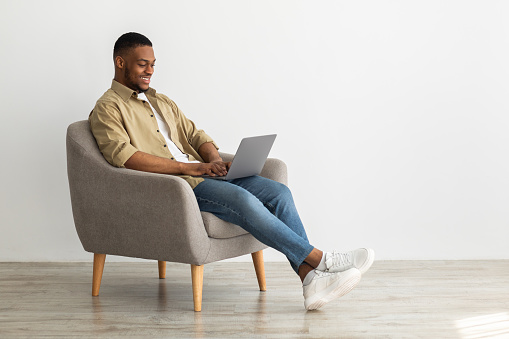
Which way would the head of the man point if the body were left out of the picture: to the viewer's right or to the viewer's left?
to the viewer's right

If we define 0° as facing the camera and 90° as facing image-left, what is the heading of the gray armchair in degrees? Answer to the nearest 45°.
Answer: approximately 315°

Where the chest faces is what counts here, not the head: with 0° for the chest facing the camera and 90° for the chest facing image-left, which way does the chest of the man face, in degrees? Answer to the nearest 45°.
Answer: approximately 315°
